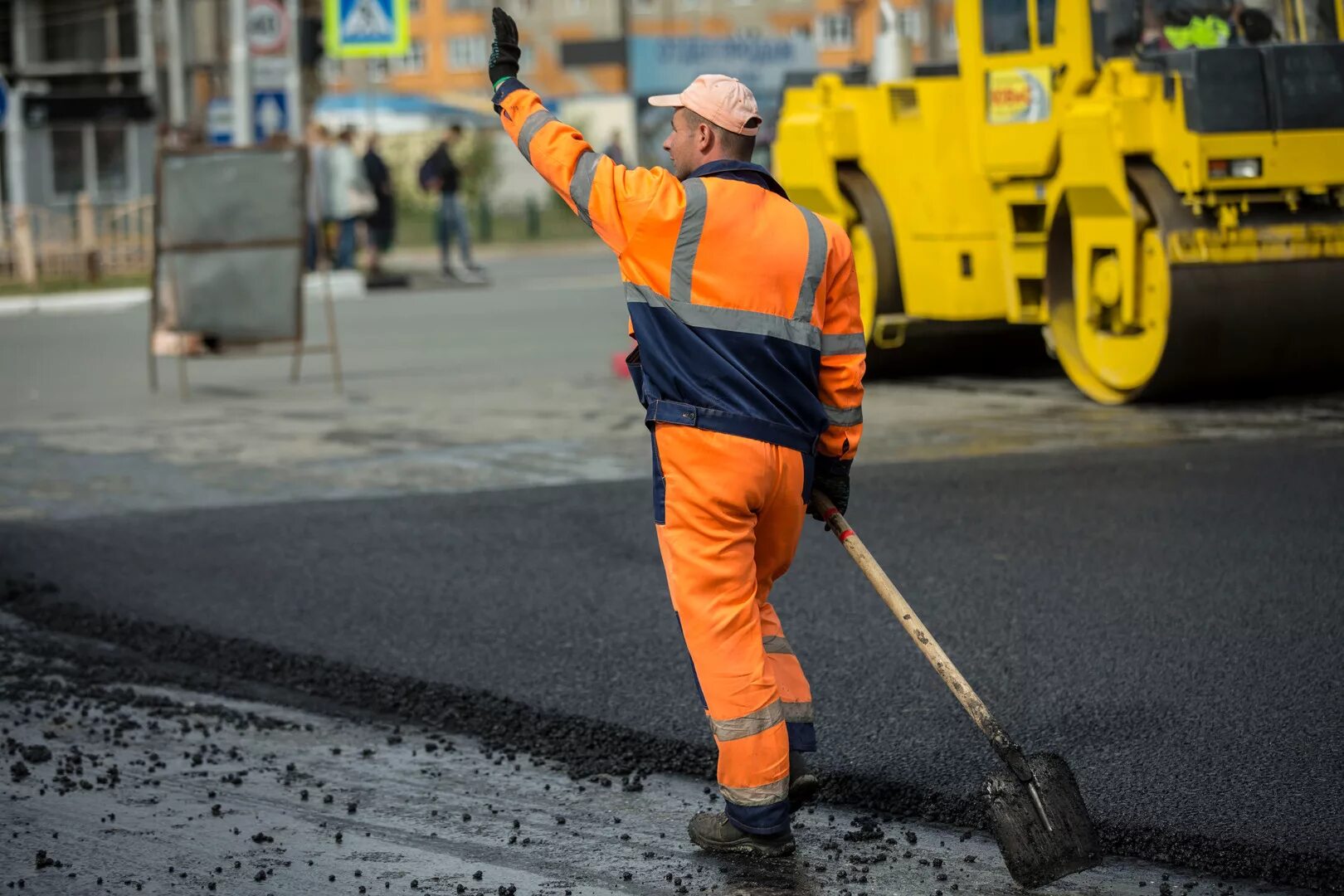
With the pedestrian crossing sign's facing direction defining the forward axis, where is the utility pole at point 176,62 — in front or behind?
behind

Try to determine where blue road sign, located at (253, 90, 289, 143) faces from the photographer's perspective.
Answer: facing the viewer

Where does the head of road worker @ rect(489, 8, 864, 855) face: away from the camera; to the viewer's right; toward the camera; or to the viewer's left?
to the viewer's left

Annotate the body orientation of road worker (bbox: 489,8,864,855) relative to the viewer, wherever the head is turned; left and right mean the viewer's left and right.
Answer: facing away from the viewer and to the left of the viewer

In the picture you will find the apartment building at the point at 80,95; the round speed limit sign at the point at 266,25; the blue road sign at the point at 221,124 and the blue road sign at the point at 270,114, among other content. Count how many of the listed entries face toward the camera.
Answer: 4

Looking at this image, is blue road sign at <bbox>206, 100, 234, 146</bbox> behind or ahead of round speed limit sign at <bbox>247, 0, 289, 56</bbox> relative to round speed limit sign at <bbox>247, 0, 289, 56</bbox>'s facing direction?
behind

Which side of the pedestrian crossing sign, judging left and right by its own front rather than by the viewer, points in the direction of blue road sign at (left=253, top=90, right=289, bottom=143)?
right

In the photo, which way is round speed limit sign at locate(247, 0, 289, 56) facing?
toward the camera

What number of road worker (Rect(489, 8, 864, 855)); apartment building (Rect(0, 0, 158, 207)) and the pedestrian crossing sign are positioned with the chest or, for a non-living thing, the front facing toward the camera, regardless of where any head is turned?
2

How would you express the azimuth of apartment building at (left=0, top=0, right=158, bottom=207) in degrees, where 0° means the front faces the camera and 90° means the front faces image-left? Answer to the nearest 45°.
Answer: approximately 0°
